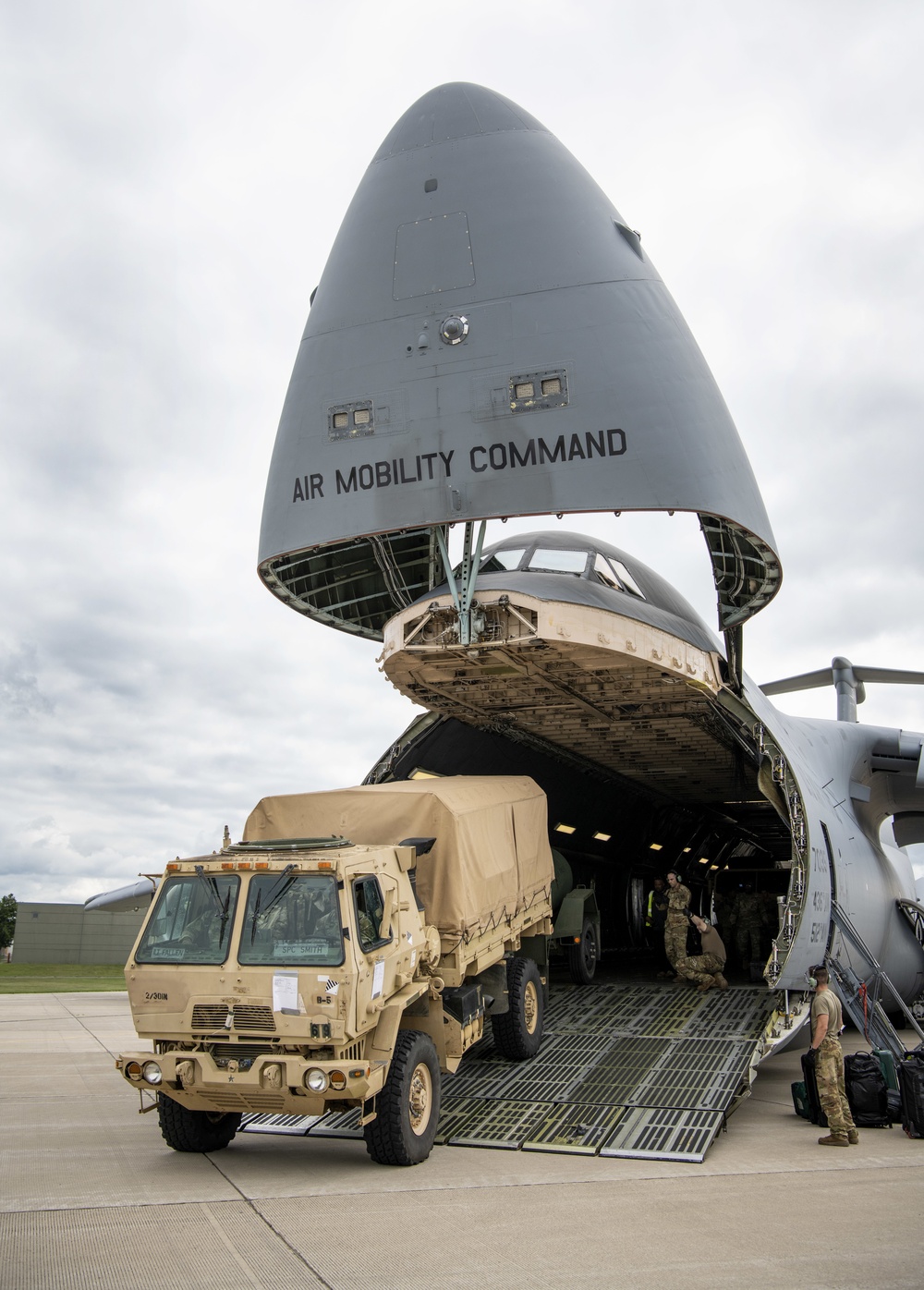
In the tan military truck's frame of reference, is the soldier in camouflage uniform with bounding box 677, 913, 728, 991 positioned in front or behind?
behind

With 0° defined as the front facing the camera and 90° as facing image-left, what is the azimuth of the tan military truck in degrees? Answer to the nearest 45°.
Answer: approximately 45°

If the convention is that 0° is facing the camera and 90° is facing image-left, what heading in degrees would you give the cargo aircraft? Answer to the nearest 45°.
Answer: approximately 45°
